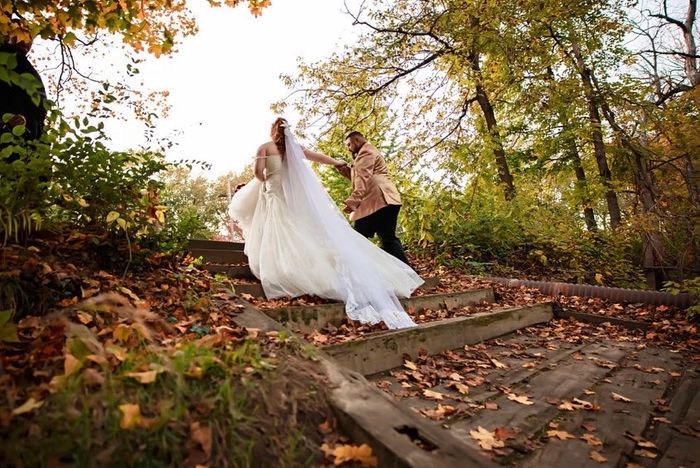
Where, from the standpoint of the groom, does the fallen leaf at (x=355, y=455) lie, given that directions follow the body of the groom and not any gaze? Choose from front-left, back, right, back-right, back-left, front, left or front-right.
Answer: left

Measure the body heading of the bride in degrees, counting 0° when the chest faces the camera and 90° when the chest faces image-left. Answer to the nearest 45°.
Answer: approximately 180°

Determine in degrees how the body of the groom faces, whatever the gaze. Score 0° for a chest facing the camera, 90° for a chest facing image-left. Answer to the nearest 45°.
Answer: approximately 90°

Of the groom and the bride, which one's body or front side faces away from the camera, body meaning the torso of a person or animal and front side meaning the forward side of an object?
the bride

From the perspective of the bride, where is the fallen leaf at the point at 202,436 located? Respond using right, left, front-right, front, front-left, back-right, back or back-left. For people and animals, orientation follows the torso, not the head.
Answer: back

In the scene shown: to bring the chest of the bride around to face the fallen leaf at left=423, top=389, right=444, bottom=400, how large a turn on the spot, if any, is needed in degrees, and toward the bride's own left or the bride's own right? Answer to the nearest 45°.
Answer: approximately 135° to the bride's own right

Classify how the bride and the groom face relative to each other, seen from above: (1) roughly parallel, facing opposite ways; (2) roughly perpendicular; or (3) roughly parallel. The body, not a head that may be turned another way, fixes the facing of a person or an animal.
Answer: roughly perpendicular

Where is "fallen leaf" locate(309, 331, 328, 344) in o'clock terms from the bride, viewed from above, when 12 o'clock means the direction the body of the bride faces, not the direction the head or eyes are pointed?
The fallen leaf is roughly at 6 o'clock from the bride.
